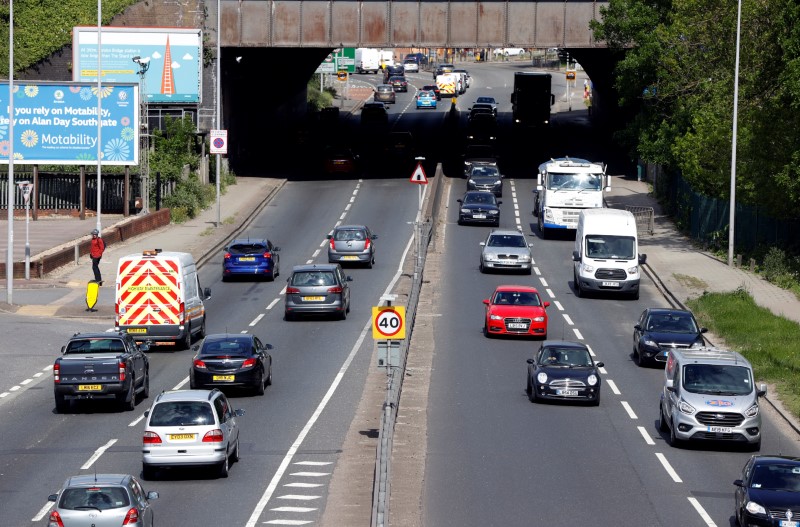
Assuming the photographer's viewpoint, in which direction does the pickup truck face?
facing away from the viewer

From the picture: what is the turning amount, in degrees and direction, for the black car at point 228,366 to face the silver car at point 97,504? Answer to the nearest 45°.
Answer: approximately 180°

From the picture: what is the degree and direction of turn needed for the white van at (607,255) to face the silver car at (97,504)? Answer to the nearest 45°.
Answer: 0° — it already faces it

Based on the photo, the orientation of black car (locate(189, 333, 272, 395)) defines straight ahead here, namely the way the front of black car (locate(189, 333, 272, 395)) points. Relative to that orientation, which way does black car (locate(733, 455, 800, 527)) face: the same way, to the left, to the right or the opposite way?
the opposite way

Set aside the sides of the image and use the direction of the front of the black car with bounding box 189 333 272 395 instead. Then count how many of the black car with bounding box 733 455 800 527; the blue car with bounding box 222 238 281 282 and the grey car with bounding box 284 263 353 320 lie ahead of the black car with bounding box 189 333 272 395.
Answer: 2

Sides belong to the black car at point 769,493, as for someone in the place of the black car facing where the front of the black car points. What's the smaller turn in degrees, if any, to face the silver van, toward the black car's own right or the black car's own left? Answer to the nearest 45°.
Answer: approximately 180°

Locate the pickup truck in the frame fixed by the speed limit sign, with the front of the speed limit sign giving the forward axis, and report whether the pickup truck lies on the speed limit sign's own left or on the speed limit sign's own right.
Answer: on the speed limit sign's own right

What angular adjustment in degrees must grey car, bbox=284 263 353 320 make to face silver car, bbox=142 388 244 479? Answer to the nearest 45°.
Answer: approximately 180°

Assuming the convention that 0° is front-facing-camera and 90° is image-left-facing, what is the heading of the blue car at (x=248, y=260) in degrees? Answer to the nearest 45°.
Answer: approximately 180°

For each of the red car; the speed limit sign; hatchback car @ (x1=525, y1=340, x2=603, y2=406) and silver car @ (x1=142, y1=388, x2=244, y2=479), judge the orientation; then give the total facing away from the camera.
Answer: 1

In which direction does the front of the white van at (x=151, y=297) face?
away from the camera

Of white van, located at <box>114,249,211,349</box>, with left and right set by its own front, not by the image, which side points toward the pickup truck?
back

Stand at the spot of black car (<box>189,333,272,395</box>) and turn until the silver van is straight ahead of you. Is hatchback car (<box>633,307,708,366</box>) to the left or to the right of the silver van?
left

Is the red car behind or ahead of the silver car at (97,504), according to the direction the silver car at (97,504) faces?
ahead
